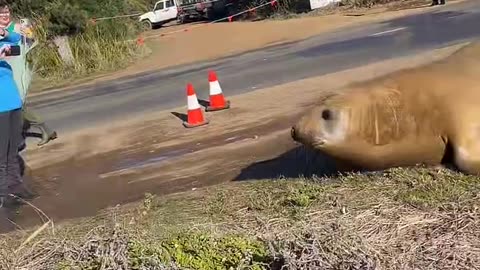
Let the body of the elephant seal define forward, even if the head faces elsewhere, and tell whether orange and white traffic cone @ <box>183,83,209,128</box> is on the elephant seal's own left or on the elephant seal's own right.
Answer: on the elephant seal's own right

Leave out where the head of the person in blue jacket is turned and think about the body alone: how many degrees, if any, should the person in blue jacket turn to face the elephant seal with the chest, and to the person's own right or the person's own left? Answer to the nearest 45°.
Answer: approximately 45° to the person's own right

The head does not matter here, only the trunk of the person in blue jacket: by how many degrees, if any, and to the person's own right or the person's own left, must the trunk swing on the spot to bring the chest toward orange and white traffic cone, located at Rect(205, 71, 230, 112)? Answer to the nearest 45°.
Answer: approximately 45° to the person's own left

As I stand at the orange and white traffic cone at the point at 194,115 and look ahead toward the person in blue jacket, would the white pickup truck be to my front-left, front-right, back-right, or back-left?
back-right

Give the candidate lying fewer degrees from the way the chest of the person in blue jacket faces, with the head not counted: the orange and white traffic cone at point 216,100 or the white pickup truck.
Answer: the orange and white traffic cone

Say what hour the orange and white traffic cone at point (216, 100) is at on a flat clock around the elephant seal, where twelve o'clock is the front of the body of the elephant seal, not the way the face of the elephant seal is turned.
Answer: The orange and white traffic cone is roughly at 2 o'clock from the elephant seal.

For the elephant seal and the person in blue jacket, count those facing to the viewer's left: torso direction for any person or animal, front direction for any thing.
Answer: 1

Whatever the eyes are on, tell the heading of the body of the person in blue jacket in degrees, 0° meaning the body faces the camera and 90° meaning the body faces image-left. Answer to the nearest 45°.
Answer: approximately 270°

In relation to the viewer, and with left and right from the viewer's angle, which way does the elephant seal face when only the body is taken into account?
facing to the left of the viewer
